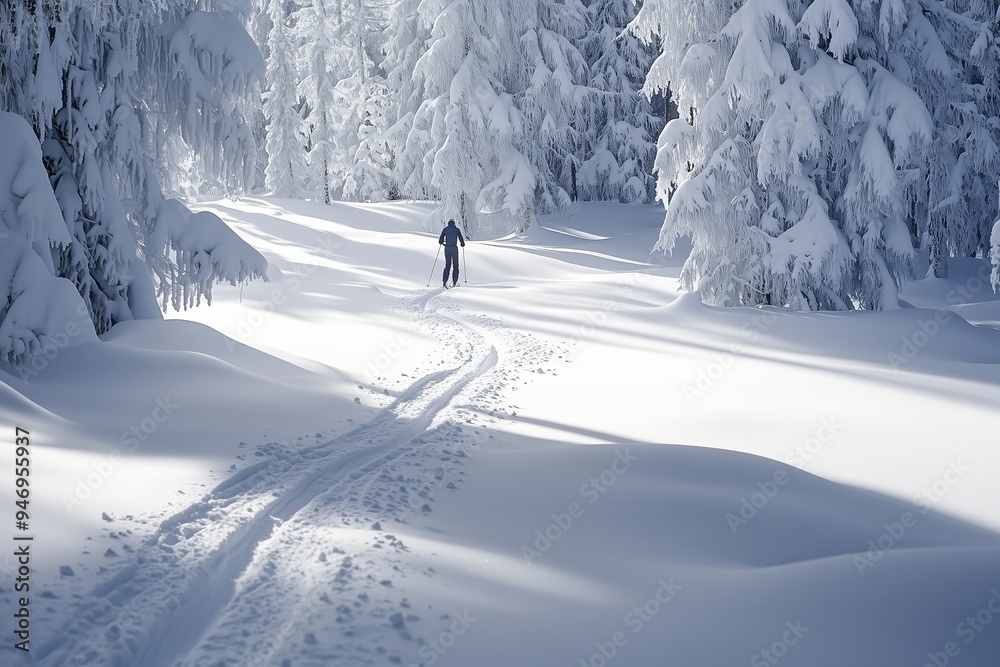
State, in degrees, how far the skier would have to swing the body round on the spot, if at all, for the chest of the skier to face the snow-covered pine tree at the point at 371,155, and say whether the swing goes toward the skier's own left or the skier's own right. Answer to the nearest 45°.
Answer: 0° — they already face it

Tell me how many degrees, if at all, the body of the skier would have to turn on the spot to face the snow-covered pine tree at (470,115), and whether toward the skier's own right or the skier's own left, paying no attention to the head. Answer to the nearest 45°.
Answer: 0° — they already face it

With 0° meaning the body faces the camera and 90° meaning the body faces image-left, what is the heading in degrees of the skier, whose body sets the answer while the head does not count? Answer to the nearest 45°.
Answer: approximately 180°

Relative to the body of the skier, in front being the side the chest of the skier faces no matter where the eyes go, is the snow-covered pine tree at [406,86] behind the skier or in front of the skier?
in front

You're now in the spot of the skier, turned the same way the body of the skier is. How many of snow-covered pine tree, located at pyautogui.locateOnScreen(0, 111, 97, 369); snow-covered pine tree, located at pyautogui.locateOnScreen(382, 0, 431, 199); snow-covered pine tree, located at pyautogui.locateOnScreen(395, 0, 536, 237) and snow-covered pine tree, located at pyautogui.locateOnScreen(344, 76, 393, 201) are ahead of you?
3

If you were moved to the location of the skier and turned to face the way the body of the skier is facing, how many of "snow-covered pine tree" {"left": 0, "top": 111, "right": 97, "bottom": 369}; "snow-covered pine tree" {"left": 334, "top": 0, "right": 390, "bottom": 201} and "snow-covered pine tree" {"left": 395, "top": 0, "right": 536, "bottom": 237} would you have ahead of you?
2

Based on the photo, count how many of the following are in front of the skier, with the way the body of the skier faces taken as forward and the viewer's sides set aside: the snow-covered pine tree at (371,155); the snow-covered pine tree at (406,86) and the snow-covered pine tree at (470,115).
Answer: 3

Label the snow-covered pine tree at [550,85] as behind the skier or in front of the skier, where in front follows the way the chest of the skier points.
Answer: in front

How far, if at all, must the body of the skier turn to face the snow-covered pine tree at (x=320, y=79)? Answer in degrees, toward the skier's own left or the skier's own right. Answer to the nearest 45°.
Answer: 0° — they already face it
